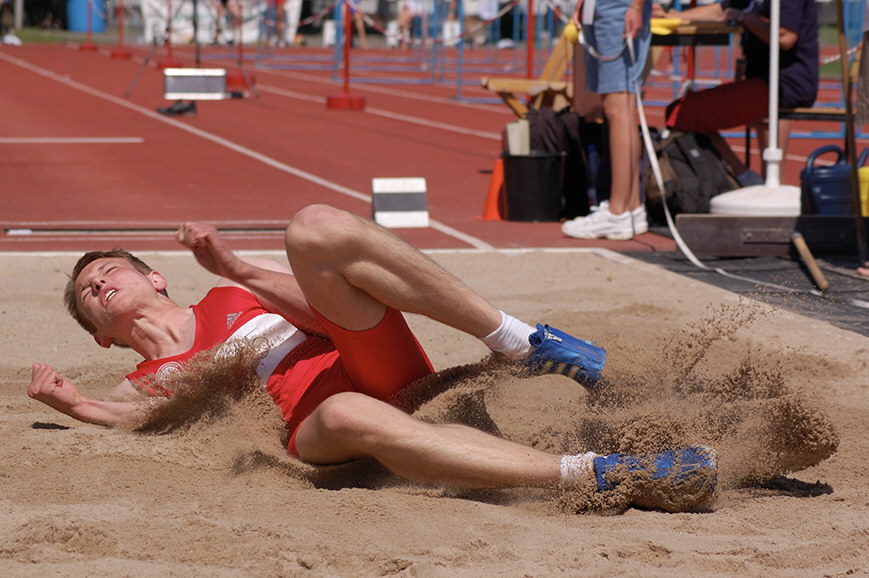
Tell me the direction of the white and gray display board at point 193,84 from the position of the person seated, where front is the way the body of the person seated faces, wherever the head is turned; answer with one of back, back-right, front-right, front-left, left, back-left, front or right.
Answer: front-right

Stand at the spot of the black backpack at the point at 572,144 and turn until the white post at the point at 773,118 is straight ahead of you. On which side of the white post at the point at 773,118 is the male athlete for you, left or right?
right

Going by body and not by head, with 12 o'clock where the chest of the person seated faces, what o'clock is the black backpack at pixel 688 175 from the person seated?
The black backpack is roughly at 10 o'clock from the person seated.

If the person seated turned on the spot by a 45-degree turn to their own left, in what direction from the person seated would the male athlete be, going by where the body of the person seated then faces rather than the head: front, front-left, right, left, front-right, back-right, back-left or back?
front-left

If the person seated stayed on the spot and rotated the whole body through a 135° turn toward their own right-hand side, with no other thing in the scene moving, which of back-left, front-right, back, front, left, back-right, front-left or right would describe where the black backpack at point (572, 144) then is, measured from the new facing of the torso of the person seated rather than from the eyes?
back-left

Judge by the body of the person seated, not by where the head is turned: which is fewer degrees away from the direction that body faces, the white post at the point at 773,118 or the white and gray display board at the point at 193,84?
the white and gray display board

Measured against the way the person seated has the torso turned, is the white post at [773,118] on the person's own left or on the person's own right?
on the person's own left

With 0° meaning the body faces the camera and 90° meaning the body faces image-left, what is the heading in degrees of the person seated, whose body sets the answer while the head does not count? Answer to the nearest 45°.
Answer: approximately 90°

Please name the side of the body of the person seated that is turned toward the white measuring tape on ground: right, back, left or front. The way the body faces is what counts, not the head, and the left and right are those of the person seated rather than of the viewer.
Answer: left

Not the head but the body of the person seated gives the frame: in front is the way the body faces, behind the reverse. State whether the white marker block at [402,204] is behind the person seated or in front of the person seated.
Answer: in front
